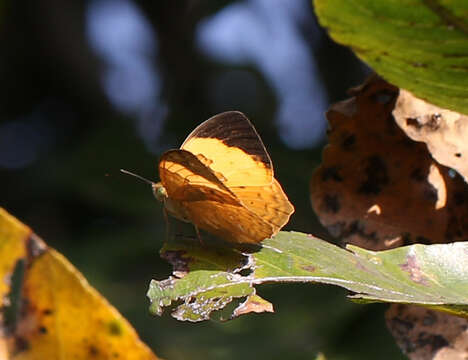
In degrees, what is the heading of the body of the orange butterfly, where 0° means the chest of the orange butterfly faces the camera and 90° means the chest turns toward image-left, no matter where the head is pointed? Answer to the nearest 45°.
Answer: approximately 90°

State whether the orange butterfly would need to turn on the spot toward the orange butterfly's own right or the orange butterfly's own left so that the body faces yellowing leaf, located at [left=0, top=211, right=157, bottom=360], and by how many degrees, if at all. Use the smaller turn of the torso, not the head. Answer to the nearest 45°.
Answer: approximately 90° to the orange butterfly's own left
